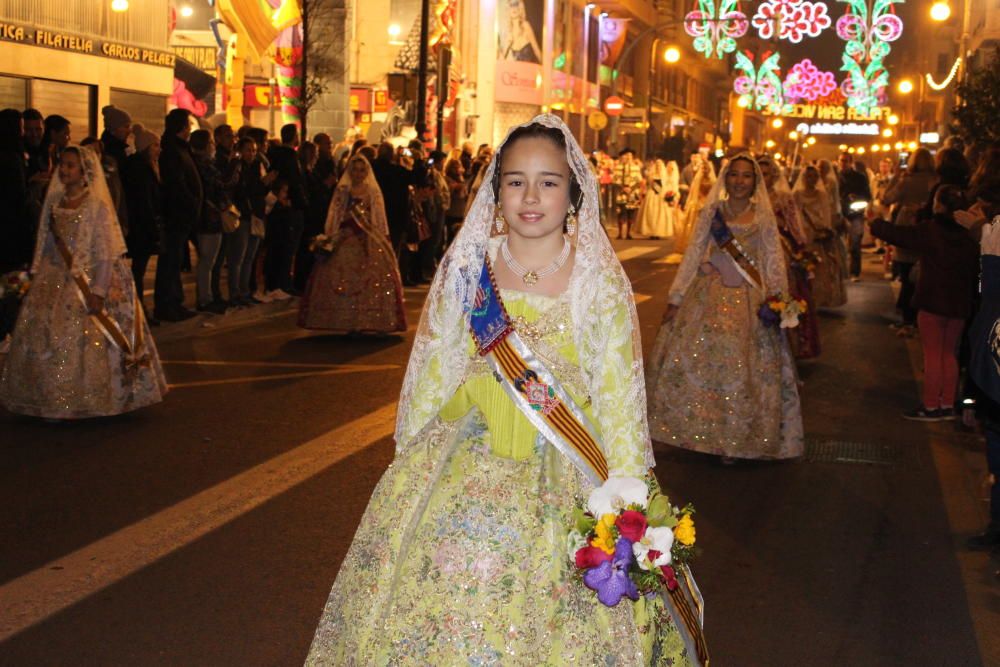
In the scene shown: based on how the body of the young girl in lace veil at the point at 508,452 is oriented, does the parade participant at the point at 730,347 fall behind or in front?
behind

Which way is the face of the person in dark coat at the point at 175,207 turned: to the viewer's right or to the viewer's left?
to the viewer's right

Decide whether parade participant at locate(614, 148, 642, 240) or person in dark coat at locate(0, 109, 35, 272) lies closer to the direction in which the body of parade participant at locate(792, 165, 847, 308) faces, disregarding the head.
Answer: the person in dark coat

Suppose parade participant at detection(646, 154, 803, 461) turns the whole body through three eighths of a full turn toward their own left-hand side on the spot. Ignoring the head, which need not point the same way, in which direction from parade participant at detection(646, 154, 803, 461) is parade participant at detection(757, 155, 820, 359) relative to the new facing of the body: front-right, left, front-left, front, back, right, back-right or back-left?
front-left

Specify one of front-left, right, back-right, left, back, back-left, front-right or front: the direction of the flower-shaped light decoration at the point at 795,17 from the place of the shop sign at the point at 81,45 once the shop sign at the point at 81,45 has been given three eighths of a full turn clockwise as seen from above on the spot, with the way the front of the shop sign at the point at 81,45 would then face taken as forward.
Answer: back-right

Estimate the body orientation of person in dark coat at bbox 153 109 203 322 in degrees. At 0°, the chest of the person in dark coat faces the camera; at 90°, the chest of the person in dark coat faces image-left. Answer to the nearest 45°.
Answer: approximately 270°

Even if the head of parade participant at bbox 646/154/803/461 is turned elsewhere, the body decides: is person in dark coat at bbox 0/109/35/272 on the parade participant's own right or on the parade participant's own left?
on the parade participant's own right

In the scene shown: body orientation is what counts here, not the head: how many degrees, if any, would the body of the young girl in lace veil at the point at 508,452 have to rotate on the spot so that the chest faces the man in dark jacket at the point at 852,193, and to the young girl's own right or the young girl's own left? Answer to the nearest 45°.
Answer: approximately 180°

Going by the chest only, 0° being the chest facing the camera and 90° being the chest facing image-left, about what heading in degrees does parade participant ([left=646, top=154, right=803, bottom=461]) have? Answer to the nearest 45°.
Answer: approximately 0°

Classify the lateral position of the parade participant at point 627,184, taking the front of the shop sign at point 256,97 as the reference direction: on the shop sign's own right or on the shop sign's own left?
on the shop sign's own left

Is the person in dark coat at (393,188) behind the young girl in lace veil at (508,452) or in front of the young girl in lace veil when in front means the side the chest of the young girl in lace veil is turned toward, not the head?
behind
